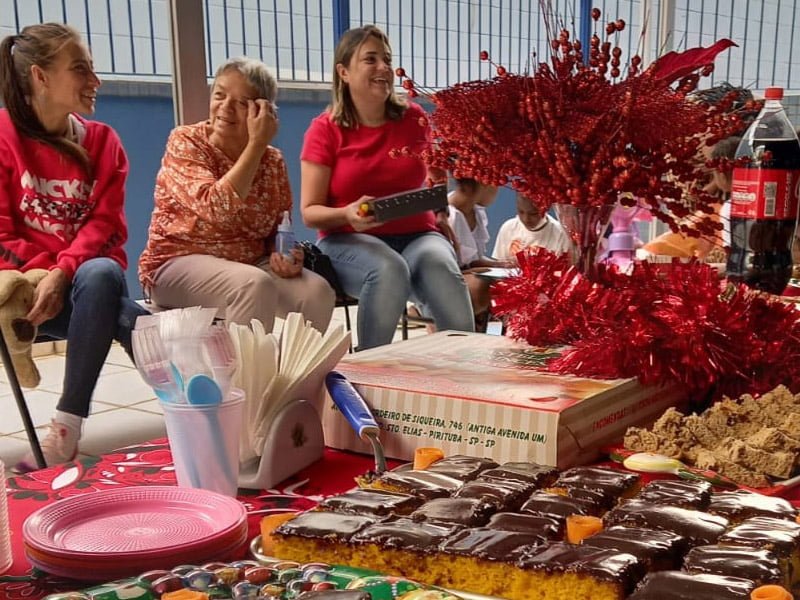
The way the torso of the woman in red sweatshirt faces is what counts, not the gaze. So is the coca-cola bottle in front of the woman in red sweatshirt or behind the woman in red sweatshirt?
in front

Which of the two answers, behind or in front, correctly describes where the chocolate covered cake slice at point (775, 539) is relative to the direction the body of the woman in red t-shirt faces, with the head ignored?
in front

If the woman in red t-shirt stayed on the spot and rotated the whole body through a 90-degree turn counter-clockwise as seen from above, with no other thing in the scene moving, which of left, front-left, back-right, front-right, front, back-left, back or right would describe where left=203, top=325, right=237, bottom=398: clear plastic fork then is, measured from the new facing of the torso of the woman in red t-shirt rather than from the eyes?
back-right

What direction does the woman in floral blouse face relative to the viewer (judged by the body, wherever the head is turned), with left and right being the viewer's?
facing the viewer and to the right of the viewer

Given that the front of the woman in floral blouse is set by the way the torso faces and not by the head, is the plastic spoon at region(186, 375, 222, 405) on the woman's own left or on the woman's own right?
on the woman's own right

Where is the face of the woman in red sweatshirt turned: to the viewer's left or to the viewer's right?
to the viewer's right

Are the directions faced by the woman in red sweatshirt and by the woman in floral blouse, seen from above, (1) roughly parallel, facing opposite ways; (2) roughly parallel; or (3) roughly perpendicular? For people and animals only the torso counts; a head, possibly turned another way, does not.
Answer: roughly parallel

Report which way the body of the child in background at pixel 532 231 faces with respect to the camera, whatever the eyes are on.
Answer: toward the camera

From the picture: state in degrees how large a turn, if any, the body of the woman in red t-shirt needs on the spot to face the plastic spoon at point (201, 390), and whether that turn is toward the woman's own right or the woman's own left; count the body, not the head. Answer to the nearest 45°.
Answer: approximately 45° to the woman's own right

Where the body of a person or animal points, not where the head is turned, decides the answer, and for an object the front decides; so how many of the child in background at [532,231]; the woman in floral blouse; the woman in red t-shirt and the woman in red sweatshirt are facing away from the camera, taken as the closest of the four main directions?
0

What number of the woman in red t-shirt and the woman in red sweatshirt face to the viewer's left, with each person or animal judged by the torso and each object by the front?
0

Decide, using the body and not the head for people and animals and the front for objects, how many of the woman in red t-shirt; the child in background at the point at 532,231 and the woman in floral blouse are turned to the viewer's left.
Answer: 0

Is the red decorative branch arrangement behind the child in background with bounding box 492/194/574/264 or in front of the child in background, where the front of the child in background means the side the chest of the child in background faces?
in front
